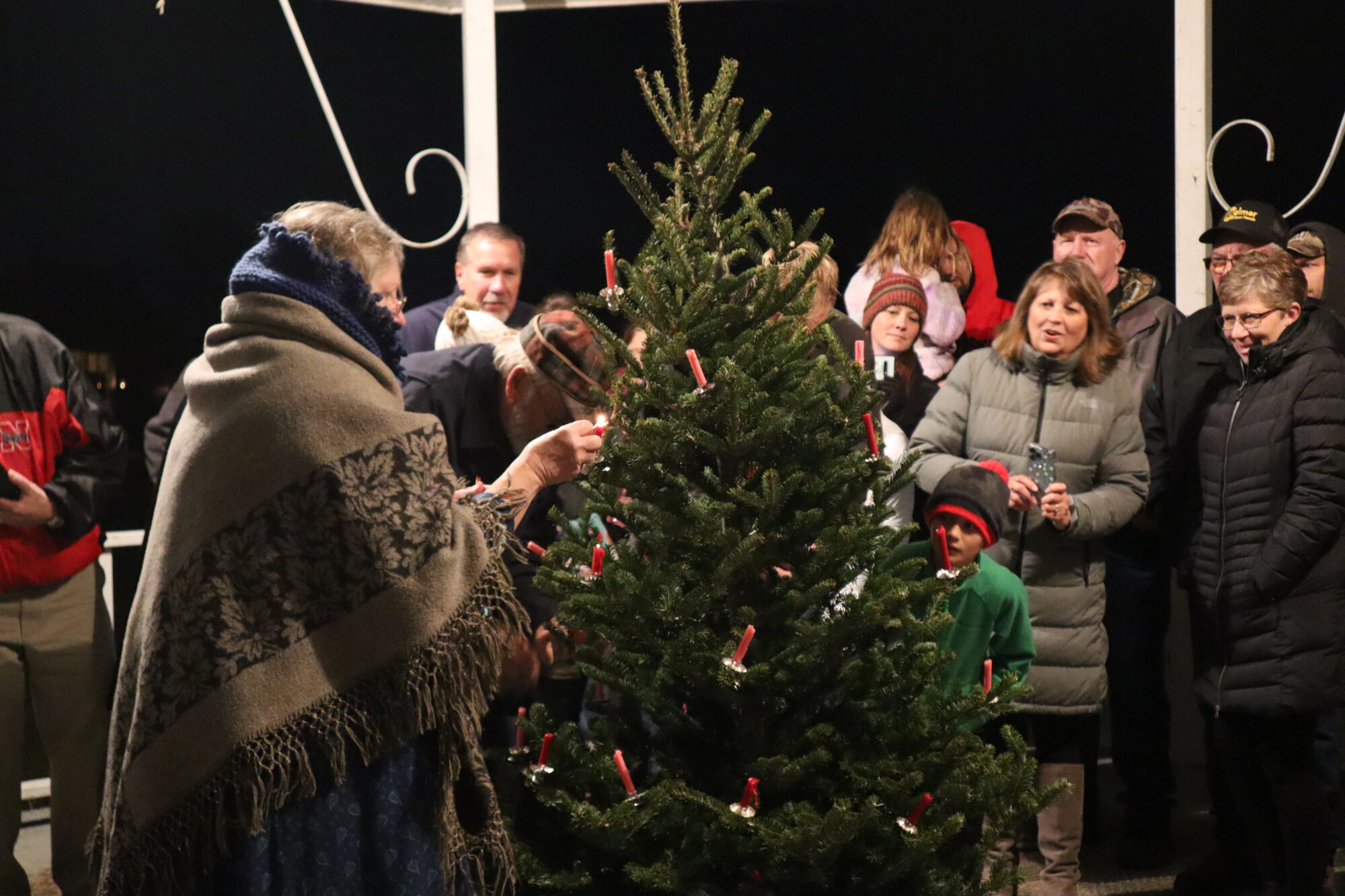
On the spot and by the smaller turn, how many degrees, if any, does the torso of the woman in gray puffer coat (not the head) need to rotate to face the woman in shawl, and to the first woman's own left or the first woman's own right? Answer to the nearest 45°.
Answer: approximately 45° to the first woman's own right

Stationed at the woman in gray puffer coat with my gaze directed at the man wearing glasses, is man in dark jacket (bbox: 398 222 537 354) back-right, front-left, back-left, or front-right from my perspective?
back-left

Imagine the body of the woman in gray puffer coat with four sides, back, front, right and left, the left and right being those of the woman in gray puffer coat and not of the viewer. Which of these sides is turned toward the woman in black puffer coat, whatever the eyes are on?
left

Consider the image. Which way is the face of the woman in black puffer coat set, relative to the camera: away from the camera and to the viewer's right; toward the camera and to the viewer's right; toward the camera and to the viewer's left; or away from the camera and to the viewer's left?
toward the camera and to the viewer's left

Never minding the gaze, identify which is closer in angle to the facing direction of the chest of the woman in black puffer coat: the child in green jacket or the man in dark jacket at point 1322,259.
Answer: the child in green jacket

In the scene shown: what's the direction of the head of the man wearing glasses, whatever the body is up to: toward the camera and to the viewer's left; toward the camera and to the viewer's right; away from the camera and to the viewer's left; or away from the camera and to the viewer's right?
toward the camera and to the viewer's left

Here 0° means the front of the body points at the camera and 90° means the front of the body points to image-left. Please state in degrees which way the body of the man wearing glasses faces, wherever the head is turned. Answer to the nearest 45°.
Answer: approximately 45°

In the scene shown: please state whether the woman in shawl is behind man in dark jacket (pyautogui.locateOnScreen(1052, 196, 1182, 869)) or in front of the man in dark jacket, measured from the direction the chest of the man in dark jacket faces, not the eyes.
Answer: in front
